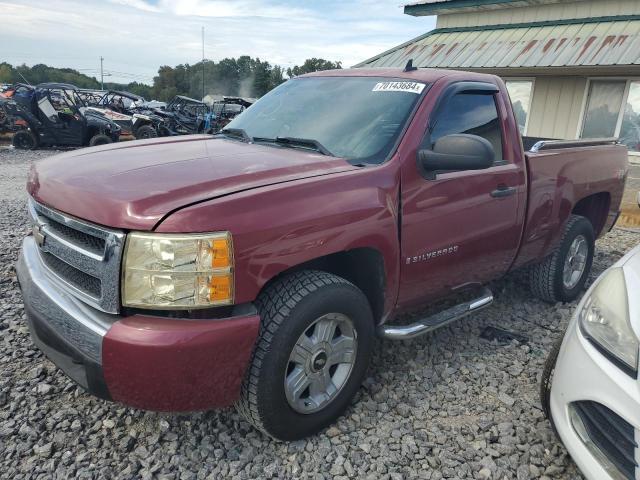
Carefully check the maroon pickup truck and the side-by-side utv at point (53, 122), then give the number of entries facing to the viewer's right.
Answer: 1

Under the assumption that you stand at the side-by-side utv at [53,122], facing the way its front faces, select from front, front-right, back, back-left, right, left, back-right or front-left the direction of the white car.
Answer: right

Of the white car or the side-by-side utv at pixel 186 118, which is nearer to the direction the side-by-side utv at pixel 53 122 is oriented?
the side-by-side utv

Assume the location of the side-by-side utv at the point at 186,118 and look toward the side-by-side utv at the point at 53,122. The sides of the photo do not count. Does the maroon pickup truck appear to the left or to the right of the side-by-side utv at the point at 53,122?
left

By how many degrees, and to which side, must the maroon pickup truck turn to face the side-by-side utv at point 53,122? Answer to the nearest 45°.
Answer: approximately 90° to its right

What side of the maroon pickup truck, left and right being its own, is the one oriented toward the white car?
left

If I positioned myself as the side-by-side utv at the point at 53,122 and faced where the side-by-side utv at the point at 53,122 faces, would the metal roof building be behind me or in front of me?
in front

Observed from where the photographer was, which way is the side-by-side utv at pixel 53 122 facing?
facing to the right of the viewer

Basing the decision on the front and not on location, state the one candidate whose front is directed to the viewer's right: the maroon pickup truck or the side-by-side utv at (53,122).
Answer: the side-by-side utv

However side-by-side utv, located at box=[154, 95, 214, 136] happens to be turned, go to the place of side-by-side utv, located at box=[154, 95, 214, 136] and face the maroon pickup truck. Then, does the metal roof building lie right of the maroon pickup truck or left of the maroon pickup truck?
left

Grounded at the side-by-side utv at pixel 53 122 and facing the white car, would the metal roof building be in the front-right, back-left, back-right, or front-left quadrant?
front-left

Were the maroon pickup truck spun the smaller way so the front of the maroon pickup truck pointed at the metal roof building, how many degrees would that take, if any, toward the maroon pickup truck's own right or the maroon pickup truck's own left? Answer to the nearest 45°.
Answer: approximately 180°

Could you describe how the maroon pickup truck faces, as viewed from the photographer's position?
facing the viewer and to the left of the viewer

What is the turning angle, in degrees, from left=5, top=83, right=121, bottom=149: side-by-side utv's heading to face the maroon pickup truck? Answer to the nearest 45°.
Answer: approximately 90° to its right

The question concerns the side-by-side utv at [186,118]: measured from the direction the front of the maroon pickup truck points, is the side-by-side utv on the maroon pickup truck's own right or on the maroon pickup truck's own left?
on the maroon pickup truck's own right

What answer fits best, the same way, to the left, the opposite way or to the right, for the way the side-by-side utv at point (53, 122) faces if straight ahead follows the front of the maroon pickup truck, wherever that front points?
the opposite way
